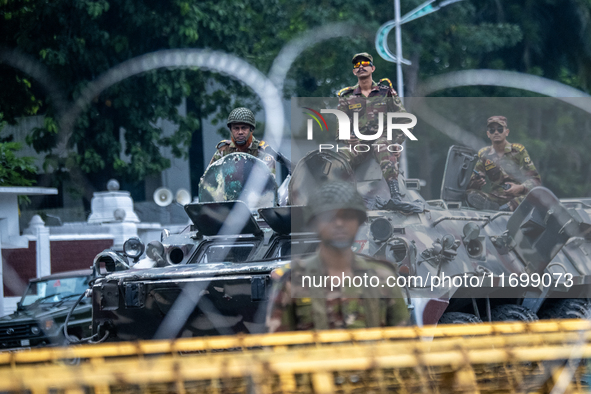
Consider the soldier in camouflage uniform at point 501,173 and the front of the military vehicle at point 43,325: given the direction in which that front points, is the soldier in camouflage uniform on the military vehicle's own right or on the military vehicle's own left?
on the military vehicle's own left

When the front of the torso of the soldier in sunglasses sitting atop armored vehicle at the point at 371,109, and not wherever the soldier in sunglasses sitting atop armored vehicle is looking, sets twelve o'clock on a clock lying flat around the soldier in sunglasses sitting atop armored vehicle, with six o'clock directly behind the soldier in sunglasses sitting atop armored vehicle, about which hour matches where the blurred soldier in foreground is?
The blurred soldier in foreground is roughly at 12 o'clock from the soldier in sunglasses sitting atop armored vehicle.

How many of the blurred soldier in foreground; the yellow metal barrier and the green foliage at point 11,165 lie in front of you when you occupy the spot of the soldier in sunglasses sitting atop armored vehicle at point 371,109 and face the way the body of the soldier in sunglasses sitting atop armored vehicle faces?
2

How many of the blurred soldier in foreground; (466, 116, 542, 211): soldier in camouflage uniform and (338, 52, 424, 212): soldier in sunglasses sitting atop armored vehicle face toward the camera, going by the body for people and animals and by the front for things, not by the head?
3

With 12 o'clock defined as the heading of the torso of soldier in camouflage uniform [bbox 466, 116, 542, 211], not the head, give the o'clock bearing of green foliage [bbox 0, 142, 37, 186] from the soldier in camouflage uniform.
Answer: The green foliage is roughly at 4 o'clock from the soldier in camouflage uniform.

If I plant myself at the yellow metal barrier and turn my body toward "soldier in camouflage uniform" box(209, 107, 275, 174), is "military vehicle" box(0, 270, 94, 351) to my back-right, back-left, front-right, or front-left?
front-left

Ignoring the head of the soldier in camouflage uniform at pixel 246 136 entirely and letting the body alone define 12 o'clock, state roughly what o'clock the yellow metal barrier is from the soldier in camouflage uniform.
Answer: The yellow metal barrier is roughly at 12 o'clock from the soldier in camouflage uniform.

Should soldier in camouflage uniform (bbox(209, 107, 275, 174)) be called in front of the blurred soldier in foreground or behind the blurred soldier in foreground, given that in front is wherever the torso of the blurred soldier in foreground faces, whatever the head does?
behind

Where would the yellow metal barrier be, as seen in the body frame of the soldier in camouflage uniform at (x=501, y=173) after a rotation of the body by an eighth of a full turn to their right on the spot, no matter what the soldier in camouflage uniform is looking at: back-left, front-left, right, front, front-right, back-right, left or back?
front-left

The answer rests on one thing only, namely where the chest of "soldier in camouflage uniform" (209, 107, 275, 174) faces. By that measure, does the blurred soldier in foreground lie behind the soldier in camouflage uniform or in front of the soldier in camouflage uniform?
in front

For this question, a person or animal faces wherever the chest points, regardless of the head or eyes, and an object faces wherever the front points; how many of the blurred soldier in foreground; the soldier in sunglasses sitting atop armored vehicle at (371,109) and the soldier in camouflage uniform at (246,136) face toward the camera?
3

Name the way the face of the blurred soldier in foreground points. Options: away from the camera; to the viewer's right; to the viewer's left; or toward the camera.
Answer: toward the camera

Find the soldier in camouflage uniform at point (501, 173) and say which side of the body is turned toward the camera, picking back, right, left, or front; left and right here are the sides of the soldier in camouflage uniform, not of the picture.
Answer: front

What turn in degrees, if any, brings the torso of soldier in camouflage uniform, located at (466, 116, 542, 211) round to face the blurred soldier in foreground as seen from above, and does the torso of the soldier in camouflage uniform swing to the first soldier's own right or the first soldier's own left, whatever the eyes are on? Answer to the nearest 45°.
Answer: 0° — they already face them

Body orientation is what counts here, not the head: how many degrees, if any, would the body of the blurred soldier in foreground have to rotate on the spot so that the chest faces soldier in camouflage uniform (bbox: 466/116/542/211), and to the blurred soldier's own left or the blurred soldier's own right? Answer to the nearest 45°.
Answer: approximately 180°

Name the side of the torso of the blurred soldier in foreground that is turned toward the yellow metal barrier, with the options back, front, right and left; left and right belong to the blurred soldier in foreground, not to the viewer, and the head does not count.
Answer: front

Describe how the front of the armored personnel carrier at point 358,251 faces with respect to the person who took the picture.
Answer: facing the viewer and to the left of the viewer

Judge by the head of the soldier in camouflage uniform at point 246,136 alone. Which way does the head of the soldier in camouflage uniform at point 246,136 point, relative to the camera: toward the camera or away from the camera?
toward the camera

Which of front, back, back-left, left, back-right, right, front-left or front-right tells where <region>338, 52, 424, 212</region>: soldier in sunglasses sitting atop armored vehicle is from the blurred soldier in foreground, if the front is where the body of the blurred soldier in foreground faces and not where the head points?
back
